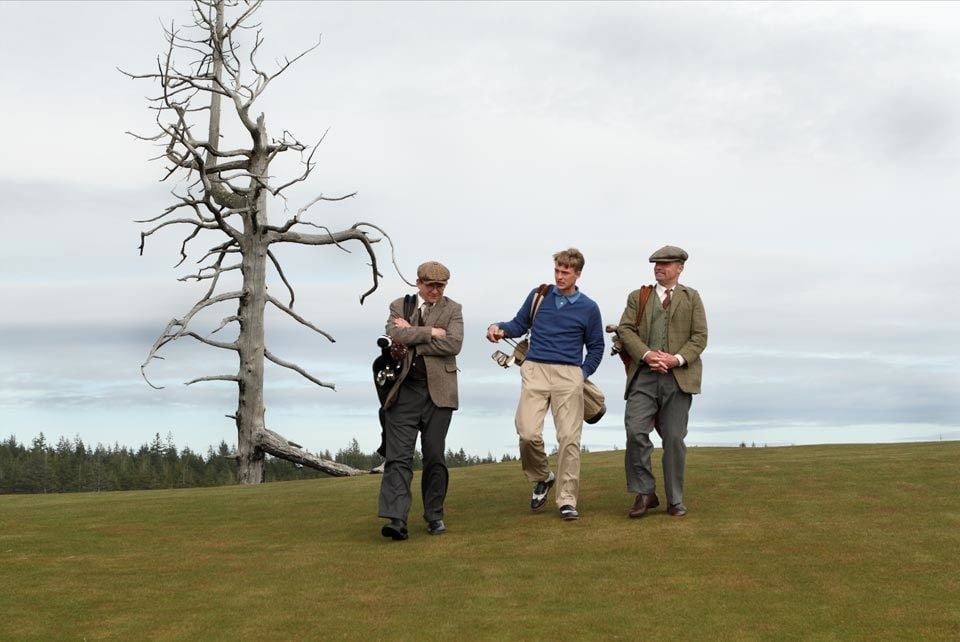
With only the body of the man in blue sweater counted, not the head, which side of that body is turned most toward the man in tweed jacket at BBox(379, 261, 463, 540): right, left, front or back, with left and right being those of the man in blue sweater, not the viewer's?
right

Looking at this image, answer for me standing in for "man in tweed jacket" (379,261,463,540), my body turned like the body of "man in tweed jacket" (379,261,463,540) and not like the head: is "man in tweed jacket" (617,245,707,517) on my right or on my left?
on my left

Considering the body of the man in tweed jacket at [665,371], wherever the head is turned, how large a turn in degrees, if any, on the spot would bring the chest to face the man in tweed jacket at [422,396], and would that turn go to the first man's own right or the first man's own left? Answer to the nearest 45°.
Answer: approximately 90° to the first man's own right

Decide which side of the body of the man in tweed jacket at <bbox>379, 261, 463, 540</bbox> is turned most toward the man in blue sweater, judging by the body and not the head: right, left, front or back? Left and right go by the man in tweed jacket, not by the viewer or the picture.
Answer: left

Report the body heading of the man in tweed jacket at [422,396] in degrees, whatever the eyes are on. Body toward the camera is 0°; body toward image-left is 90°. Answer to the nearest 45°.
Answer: approximately 0°

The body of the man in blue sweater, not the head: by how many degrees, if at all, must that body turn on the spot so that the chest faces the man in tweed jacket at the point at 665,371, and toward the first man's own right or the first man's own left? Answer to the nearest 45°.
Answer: approximately 90° to the first man's own left

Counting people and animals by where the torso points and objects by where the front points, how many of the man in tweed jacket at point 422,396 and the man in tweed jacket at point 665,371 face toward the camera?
2

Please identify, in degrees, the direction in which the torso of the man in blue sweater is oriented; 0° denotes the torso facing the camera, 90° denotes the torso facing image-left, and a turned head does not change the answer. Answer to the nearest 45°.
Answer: approximately 0°
